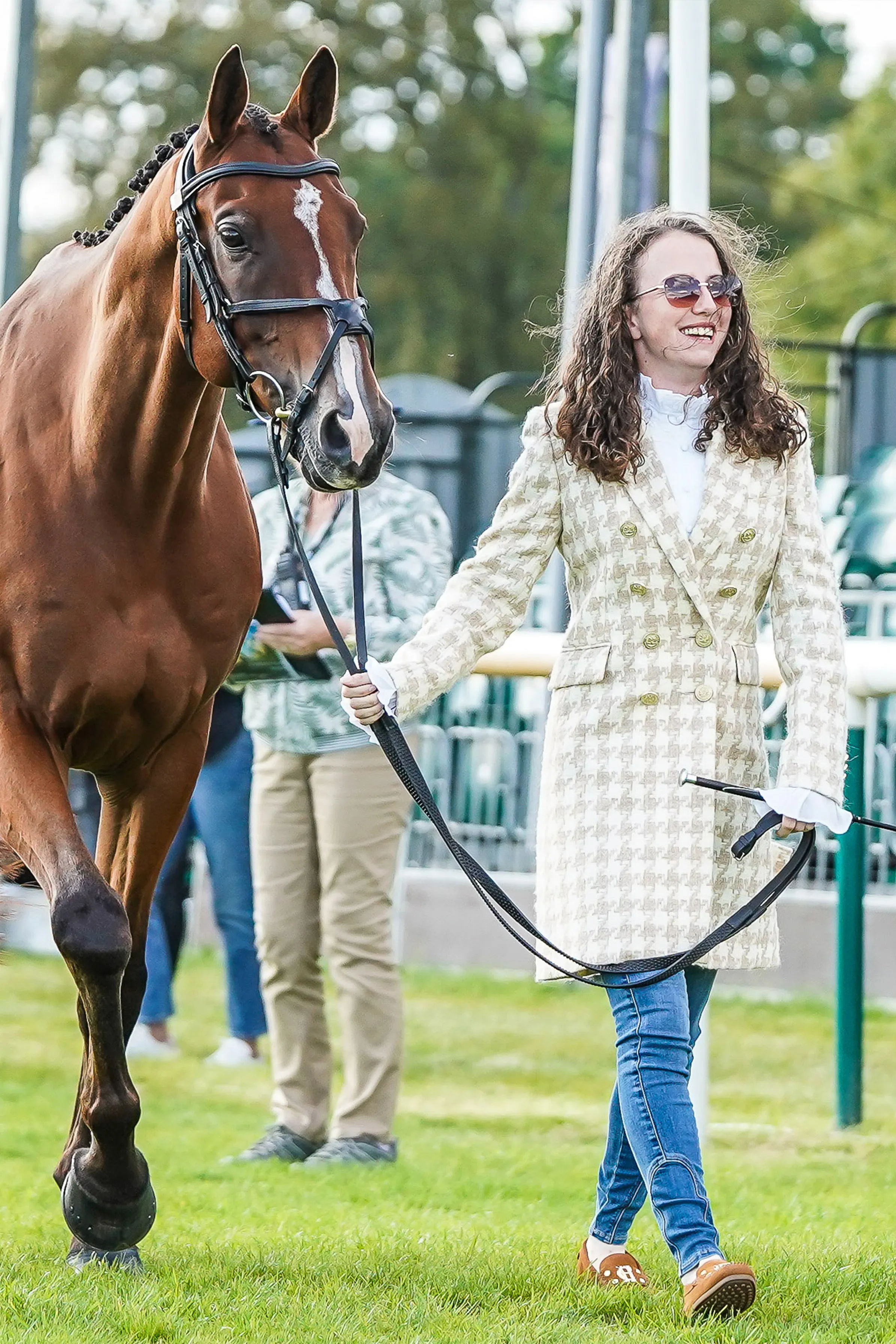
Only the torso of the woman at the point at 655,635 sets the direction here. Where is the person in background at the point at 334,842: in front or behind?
behind

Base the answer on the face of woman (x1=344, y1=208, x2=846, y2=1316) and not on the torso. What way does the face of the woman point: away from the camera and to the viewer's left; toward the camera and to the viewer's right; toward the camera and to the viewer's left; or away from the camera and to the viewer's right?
toward the camera and to the viewer's right

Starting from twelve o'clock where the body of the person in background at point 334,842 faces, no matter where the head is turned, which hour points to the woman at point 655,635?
The woman is roughly at 10 o'clock from the person in background.

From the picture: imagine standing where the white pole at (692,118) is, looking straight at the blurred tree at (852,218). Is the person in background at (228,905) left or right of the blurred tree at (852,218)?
left

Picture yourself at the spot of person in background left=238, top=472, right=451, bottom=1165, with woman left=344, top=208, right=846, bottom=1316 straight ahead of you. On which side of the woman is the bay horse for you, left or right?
right

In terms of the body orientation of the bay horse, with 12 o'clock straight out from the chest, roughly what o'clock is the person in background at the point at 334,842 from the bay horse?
The person in background is roughly at 8 o'clock from the bay horse.

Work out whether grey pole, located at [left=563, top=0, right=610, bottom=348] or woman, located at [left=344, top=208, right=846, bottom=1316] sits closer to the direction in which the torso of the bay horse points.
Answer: the woman

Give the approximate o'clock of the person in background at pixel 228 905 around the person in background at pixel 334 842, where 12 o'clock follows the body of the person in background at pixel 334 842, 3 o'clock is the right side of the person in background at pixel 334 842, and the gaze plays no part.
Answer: the person in background at pixel 228 905 is roughly at 4 o'clock from the person in background at pixel 334 842.

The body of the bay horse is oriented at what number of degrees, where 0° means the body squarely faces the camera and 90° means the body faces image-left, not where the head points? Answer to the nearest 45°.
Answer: approximately 315°

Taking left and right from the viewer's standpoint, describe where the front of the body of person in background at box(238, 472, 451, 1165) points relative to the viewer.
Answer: facing the viewer and to the left of the viewer

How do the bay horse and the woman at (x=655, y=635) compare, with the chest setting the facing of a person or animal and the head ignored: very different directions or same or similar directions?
same or similar directions
